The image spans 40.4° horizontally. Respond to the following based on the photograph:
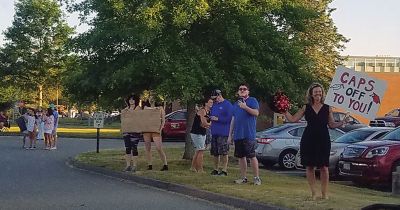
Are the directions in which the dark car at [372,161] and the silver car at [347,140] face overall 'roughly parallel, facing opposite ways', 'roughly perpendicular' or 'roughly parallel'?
roughly parallel

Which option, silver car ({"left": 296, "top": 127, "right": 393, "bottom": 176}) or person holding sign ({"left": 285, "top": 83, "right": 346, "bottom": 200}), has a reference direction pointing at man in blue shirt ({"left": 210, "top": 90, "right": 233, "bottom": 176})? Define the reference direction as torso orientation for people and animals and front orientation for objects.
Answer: the silver car

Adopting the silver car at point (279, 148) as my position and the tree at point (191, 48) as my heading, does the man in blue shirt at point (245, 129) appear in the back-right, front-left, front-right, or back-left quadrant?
front-left

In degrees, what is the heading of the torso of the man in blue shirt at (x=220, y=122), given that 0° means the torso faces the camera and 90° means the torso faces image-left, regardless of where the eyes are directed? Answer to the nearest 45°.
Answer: approximately 45°

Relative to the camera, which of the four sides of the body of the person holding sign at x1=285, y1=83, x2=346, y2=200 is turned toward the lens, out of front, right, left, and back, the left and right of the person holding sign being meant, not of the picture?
front

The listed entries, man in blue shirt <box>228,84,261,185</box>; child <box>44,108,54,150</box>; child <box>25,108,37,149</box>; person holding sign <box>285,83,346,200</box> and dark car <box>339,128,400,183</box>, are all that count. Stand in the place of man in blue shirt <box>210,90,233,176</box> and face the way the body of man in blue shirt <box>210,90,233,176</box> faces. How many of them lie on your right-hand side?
2

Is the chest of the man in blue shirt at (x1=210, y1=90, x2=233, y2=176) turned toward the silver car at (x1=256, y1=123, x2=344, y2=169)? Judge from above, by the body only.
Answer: no

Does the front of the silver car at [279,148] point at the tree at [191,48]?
no

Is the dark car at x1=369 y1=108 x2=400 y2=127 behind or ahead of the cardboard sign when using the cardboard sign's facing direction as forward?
behind

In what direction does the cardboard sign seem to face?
toward the camera

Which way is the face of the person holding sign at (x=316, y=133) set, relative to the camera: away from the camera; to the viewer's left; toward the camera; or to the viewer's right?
toward the camera

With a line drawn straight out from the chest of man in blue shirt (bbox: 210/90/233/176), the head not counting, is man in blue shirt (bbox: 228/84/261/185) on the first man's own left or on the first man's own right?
on the first man's own left
